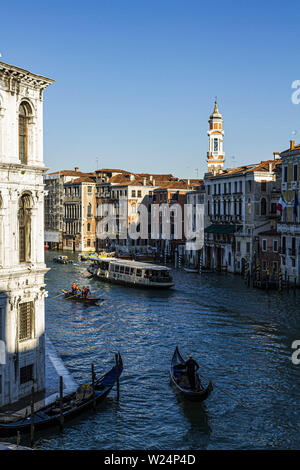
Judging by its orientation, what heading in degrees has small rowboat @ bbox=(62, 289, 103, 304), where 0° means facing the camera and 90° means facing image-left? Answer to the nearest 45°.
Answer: approximately 315°

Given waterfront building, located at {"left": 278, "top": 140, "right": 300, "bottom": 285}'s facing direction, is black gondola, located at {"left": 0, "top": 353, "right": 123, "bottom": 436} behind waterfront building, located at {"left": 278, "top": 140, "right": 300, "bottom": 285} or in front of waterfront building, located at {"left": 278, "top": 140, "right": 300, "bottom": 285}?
in front

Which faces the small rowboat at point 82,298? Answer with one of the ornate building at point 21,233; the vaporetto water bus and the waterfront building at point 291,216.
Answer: the waterfront building

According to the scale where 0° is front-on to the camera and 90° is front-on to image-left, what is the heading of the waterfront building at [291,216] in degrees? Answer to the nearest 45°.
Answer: approximately 45°

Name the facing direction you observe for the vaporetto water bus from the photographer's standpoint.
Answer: facing away from the viewer and to the left of the viewer

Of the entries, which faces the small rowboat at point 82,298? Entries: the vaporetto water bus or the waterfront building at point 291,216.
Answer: the waterfront building

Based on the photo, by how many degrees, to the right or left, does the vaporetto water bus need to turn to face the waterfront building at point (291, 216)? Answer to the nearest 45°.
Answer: approximately 135° to its right

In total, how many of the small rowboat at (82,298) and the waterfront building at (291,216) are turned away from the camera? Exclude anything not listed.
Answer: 0
